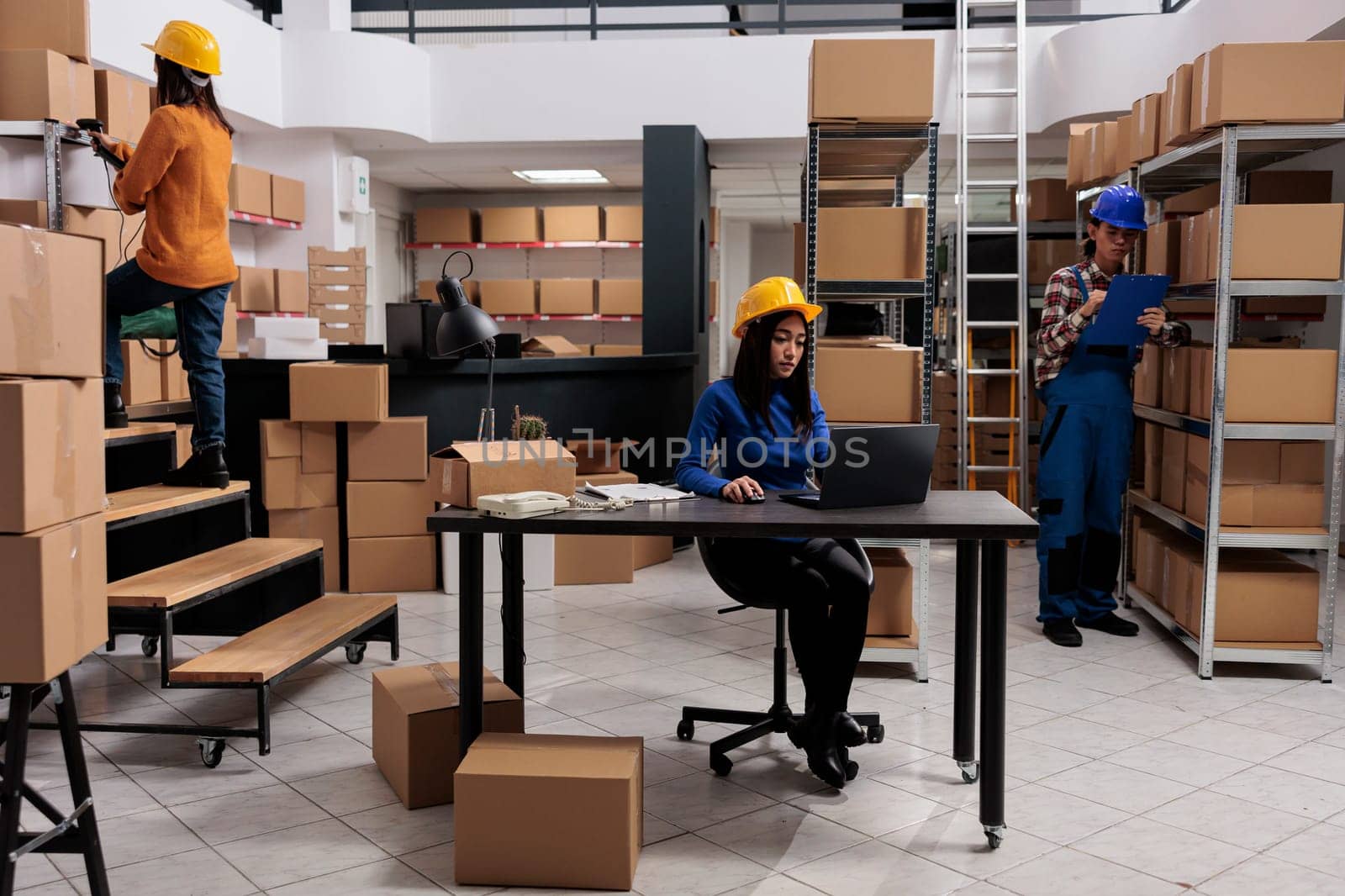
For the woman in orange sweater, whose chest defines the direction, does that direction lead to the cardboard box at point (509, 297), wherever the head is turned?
no

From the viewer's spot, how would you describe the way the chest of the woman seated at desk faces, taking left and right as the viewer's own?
facing the viewer and to the right of the viewer

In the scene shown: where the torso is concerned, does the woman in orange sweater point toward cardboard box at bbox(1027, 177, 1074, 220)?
no

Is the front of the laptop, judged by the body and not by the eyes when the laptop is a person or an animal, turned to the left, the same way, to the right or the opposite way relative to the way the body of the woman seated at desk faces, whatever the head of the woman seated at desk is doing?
the opposite way

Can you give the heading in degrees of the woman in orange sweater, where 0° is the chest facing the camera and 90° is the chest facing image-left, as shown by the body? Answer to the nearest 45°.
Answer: approximately 135°

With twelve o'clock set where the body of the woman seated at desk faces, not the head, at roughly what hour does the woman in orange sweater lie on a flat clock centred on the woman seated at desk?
The woman in orange sweater is roughly at 5 o'clock from the woman seated at desk.

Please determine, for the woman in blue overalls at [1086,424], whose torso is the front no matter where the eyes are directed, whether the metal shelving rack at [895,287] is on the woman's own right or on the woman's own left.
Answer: on the woman's own right

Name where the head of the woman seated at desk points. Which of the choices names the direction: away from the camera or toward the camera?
toward the camera

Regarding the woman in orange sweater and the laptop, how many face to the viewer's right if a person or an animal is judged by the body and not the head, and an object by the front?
0

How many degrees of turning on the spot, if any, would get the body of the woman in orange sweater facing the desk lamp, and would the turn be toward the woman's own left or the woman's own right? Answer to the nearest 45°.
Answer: approximately 180°

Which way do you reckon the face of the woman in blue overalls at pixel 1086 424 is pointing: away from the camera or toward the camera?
toward the camera

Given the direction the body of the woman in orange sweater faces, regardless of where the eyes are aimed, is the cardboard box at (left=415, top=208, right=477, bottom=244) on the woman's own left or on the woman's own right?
on the woman's own right

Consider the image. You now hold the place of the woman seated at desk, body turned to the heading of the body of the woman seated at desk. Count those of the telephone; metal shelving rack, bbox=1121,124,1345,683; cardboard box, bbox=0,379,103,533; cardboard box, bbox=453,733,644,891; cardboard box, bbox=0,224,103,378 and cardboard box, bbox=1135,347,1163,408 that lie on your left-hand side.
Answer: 2
